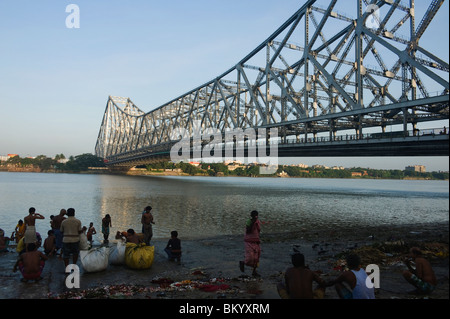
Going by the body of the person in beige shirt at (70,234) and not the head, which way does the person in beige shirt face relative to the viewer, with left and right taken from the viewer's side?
facing away from the viewer

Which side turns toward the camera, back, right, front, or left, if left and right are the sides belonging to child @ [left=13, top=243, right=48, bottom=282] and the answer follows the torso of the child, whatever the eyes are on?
back

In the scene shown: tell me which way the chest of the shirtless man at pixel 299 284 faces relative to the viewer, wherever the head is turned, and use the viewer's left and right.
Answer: facing away from the viewer

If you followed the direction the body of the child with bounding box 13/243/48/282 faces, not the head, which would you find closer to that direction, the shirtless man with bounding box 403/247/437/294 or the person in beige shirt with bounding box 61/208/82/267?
the person in beige shirt
